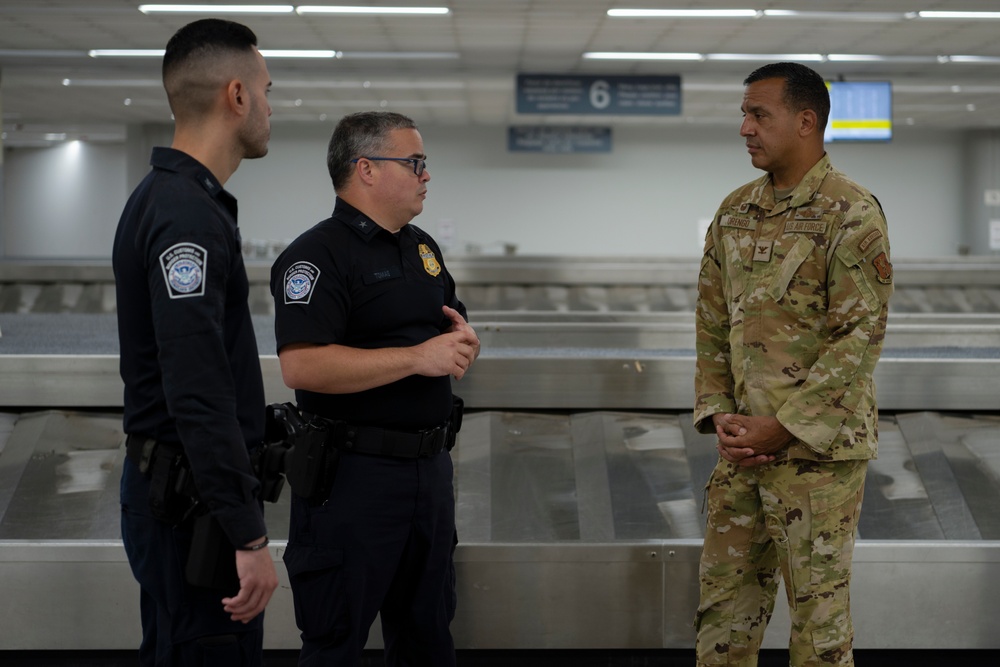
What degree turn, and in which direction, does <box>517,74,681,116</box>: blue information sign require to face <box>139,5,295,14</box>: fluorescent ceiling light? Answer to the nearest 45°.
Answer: approximately 45° to its right

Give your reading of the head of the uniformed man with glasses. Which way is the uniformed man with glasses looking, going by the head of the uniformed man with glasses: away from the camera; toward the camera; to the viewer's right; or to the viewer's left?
to the viewer's right

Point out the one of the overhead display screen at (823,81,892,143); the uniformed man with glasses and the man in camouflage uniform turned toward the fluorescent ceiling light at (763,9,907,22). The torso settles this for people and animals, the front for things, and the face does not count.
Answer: the overhead display screen

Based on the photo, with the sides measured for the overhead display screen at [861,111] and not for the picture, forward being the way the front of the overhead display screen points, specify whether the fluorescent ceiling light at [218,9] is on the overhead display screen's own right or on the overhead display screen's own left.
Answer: on the overhead display screen's own right

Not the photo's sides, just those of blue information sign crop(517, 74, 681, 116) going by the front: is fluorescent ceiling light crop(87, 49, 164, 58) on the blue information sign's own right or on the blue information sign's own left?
on the blue information sign's own right

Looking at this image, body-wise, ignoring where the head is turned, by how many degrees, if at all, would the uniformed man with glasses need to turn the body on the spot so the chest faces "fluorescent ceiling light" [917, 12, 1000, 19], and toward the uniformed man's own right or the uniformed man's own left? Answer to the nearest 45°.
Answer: approximately 90° to the uniformed man's own left

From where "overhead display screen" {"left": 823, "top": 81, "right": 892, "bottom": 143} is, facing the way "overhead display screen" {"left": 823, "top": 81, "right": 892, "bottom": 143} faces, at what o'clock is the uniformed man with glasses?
The uniformed man with glasses is roughly at 12 o'clock from the overhead display screen.

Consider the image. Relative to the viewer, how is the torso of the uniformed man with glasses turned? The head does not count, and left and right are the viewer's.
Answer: facing the viewer and to the right of the viewer

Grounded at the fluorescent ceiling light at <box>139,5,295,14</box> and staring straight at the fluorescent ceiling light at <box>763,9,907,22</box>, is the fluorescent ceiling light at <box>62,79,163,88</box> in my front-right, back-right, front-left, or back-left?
back-left

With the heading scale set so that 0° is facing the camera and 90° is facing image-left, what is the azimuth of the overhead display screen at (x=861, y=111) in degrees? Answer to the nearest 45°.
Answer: approximately 0°

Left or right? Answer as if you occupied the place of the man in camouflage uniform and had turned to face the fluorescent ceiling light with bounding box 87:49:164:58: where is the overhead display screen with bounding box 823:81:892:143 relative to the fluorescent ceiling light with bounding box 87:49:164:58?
right

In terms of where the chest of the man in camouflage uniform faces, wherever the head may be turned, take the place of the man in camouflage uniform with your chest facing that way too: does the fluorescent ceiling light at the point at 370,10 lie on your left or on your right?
on your right

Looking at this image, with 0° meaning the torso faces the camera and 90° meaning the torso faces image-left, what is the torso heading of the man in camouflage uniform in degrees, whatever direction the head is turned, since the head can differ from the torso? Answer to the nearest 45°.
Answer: approximately 45°
